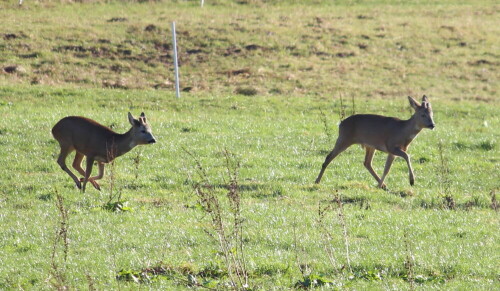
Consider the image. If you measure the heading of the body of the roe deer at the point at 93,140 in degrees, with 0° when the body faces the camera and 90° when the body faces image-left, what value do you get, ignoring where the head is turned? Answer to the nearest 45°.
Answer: approximately 270°

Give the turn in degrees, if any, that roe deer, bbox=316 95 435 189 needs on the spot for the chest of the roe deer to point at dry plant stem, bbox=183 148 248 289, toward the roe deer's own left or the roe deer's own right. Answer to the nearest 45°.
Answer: approximately 90° to the roe deer's own right

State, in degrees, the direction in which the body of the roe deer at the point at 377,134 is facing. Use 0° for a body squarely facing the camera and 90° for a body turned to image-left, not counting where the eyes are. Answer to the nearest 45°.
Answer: approximately 270°

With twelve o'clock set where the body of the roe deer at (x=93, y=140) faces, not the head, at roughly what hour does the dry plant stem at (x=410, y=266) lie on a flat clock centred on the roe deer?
The dry plant stem is roughly at 2 o'clock from the roe deer.

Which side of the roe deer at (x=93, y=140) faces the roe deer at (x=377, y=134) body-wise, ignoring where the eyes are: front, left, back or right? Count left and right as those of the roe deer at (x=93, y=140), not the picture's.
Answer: front

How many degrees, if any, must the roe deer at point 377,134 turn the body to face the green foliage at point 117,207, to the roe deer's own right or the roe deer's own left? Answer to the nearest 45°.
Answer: approximately 135° to the roe deer's own right

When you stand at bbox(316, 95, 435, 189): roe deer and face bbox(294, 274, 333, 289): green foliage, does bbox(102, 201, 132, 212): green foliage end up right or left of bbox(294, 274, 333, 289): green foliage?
right

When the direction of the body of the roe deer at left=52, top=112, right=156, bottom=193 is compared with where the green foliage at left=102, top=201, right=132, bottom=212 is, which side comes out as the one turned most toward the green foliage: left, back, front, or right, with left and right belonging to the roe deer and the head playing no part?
right

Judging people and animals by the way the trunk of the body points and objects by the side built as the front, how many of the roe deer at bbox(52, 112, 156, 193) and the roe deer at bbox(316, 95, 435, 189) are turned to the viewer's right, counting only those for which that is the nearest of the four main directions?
2

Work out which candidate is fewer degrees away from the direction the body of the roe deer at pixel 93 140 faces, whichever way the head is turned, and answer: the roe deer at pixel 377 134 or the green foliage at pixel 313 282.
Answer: the roe deer

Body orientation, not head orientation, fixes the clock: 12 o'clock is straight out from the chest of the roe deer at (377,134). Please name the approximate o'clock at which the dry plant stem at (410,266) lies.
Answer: The dry plant stem is roughly at 3 o'clock from the roe deer.

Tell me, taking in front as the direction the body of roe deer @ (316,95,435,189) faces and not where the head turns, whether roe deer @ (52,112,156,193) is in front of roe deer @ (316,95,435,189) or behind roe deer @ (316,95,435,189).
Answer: behind

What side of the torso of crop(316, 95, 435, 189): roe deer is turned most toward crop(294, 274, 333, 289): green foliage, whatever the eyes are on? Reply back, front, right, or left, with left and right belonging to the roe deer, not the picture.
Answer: right
